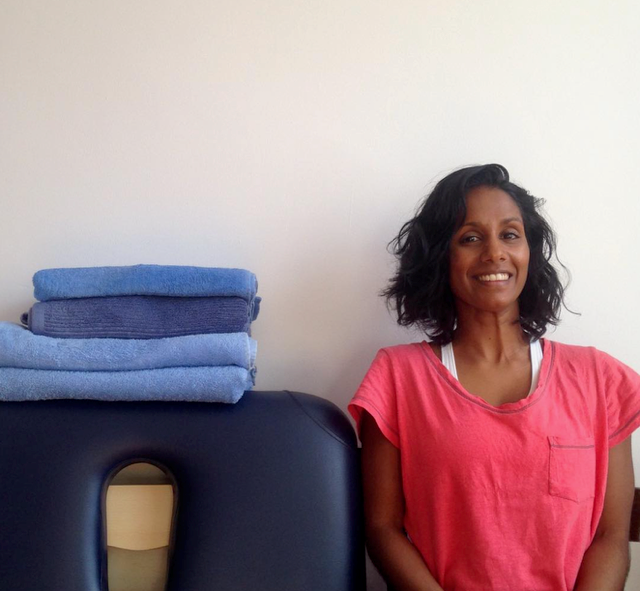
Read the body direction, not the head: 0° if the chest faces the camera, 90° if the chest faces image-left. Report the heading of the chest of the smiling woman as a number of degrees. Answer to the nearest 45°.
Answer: approximately 0°
